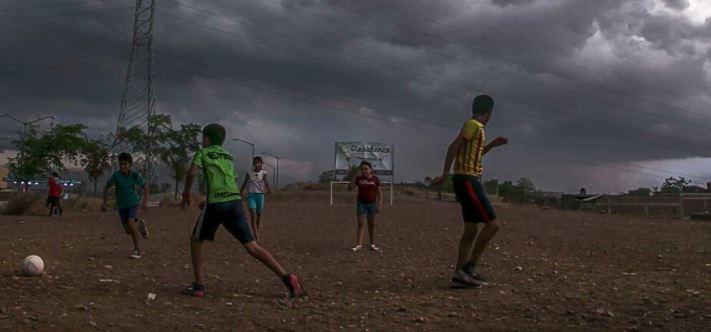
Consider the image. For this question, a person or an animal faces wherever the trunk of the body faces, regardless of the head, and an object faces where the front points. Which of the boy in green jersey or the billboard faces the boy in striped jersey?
the billboard

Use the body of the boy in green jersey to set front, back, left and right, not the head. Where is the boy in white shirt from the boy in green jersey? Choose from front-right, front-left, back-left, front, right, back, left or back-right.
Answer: front-right

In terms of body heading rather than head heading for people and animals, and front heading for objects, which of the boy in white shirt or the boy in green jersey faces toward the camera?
the boy in white shirt

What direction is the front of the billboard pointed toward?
toward the camera

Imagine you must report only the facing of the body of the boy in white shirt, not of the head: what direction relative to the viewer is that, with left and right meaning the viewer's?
facing the viewer

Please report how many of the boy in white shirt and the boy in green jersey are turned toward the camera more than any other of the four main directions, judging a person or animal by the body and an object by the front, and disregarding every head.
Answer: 1

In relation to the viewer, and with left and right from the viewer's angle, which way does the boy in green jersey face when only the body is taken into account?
facing away from the viewer and to the left of the viewer

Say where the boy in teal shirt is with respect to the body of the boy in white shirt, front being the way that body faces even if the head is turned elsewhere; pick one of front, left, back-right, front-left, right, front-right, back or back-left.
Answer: front-right

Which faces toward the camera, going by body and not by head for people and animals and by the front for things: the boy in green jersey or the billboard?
the billboard

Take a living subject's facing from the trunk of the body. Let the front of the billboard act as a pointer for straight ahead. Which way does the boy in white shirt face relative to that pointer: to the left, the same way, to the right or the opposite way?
the same way

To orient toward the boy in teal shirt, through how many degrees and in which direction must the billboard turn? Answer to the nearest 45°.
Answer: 0° — it already faces them

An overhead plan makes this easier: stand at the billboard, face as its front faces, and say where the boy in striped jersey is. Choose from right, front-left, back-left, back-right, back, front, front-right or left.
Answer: front

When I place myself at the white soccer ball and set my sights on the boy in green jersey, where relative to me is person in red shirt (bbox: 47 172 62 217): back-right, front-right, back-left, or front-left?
back-left

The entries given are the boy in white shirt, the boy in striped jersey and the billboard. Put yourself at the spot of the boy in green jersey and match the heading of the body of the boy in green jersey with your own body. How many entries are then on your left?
0

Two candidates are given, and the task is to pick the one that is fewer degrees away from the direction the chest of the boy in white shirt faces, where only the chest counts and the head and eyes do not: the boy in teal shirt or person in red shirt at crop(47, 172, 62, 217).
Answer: the boy in teal shirt

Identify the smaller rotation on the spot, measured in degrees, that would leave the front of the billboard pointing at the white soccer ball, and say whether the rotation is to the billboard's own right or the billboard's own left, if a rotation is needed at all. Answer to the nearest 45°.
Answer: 0° — it already faces it

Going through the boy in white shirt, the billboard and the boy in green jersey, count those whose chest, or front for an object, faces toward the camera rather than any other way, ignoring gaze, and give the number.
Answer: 2
